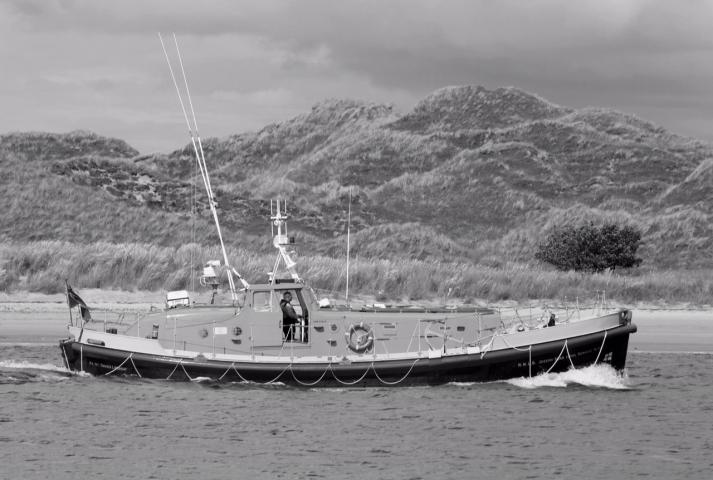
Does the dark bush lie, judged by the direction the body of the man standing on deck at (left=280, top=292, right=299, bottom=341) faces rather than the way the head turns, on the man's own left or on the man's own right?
on the man's own left
